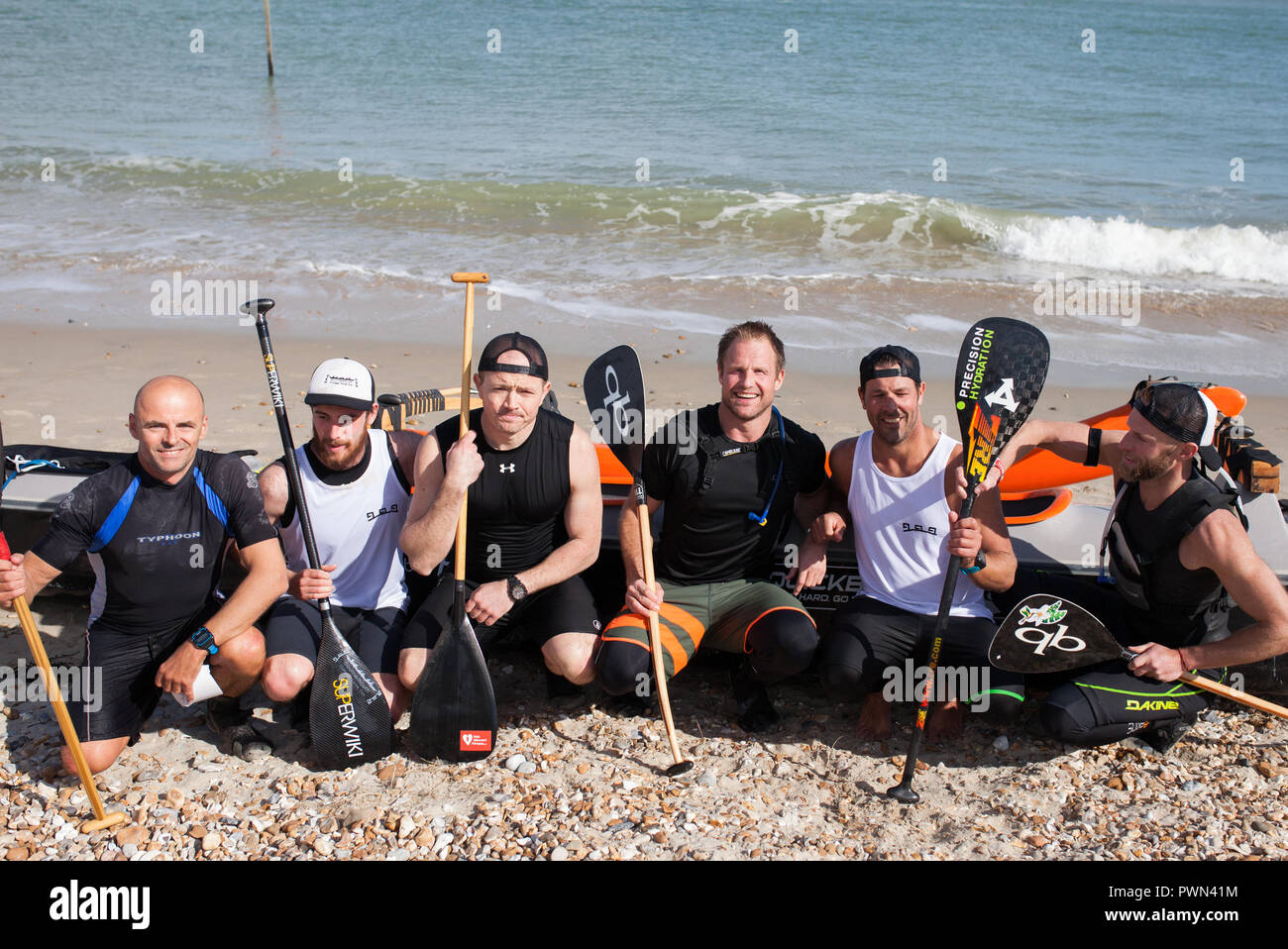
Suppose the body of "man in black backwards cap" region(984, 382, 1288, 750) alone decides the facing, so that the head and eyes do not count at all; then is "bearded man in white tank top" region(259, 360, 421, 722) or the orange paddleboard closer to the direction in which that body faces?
the bearded man in white tank top

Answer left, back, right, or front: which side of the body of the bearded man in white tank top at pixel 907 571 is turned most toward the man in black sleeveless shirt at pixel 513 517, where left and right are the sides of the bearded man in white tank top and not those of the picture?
right

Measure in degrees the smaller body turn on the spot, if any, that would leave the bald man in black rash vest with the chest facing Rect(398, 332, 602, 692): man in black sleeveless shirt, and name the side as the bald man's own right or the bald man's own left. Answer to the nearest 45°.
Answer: approximately 90° to the bald man's own left
